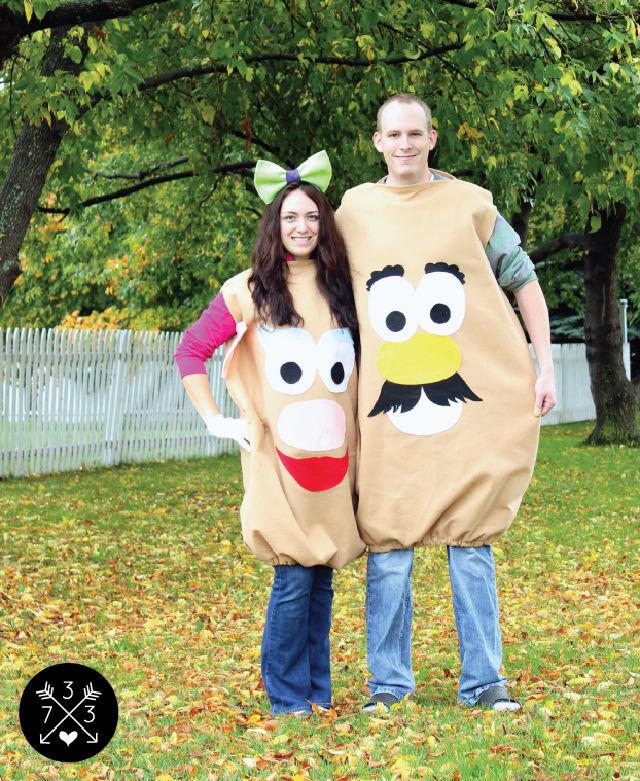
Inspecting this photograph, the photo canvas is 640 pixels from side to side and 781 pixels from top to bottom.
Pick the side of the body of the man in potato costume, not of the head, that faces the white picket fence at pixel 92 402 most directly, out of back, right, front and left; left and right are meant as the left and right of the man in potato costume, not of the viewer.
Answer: back

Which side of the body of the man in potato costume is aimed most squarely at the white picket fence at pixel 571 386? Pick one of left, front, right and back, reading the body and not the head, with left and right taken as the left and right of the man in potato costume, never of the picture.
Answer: back

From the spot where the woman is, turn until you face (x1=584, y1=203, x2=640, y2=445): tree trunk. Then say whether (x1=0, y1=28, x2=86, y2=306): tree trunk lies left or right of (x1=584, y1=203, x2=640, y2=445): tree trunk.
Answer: left

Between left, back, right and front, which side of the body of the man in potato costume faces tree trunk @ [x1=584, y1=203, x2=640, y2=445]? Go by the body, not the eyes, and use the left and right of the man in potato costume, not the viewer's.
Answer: back

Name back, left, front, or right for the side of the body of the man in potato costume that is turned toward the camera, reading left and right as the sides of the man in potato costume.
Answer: front
